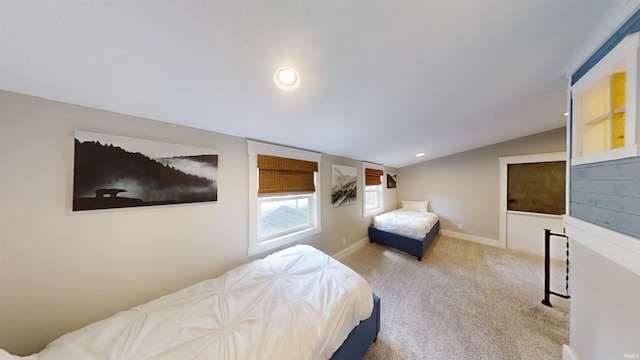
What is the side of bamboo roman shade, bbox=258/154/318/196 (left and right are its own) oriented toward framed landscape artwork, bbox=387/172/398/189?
left

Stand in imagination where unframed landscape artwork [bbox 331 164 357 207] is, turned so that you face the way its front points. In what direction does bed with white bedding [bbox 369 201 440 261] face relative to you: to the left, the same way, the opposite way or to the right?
to the right

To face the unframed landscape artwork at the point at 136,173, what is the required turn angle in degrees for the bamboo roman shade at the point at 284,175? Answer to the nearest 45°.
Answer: approximately 90° to its right

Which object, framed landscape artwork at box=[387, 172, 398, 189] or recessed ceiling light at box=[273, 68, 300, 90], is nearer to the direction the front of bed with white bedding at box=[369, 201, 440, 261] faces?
the recessed ceiling light

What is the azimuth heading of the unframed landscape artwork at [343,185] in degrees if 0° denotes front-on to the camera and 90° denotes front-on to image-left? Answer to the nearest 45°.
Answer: approximately 315°

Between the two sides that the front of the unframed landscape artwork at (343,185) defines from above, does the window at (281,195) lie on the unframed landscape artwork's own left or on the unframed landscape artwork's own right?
on the unframed landscape artwork's own right

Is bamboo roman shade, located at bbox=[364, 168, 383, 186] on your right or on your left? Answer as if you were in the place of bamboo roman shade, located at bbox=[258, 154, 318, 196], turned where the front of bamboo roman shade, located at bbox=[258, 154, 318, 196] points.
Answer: on your left

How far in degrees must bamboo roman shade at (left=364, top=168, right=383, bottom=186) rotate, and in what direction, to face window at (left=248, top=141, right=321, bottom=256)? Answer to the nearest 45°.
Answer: approximately 90° to its right

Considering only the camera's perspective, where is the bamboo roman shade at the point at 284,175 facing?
facing the viewer and to the right of the viewer

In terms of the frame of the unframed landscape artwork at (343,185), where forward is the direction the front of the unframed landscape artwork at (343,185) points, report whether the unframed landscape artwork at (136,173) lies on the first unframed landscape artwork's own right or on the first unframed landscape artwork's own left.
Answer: on the first unframed landscape artwork's own right

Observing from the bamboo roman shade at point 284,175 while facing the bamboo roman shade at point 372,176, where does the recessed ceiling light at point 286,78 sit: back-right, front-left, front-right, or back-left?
back-right

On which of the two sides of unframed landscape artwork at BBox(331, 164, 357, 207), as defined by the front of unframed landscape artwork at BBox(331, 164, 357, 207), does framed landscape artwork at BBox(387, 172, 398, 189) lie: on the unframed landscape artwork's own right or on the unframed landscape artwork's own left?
on the unframed landscape artwork's own left

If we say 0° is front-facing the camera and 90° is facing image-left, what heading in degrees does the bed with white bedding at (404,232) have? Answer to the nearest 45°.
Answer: approximately 45°
